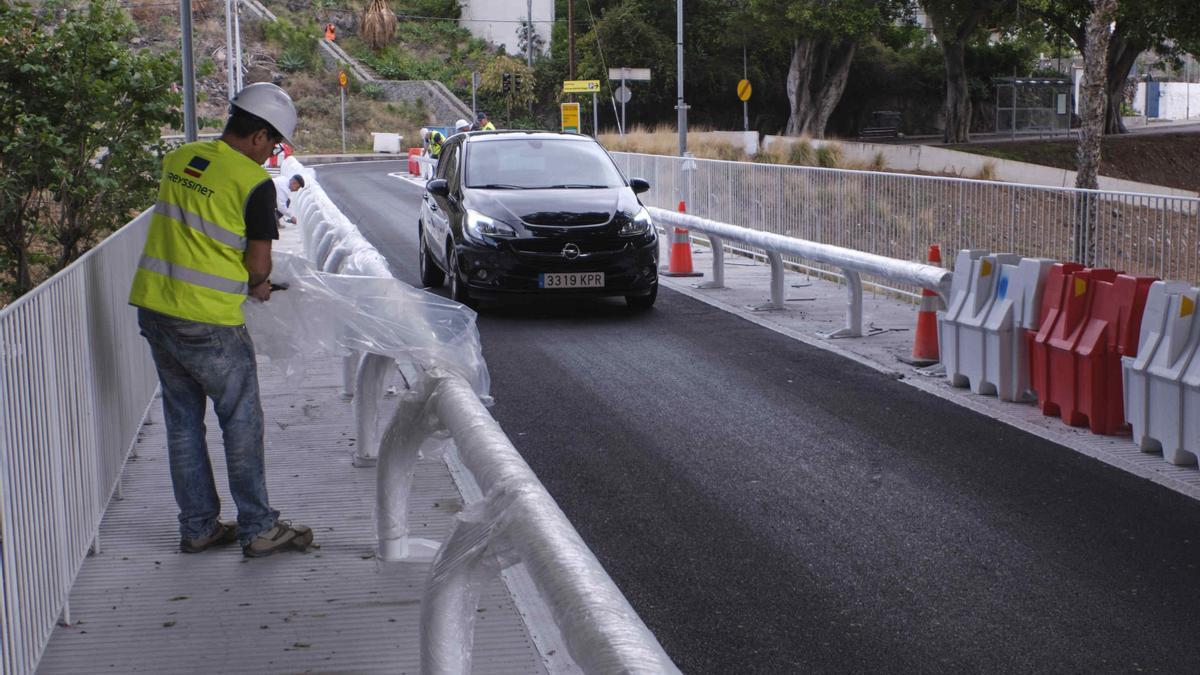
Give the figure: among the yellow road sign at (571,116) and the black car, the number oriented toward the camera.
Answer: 2

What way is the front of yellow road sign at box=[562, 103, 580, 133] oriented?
toward the camera

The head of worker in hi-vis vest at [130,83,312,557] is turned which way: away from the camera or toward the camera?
away from the camera

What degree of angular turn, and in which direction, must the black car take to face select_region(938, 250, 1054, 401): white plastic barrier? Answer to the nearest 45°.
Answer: approximately 45° to its left

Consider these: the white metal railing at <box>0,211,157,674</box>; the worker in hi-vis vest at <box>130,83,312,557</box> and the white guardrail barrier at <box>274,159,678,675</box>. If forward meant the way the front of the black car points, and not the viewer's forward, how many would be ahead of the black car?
3

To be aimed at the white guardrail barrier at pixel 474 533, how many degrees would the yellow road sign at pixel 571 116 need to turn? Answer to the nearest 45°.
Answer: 0° — it already faces it

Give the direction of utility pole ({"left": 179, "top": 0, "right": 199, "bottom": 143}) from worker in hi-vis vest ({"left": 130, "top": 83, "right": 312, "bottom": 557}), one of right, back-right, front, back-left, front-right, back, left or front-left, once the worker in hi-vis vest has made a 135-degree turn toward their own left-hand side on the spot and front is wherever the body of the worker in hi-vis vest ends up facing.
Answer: right

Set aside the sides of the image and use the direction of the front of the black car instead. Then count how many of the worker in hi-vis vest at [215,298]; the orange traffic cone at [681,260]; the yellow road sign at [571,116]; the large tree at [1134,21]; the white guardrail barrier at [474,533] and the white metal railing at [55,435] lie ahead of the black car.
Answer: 3

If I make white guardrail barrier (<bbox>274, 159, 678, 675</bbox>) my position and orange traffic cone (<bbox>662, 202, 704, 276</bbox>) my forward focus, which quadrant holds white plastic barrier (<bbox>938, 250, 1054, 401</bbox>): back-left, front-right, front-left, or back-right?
front-right

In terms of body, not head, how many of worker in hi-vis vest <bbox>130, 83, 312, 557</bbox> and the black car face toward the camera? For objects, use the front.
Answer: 1

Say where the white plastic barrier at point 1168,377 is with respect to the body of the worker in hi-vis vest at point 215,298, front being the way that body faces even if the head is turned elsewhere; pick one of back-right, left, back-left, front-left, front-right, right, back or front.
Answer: front-right

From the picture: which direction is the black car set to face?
toward the camera

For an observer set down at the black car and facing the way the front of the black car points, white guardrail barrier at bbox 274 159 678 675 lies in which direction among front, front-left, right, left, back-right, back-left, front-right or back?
front

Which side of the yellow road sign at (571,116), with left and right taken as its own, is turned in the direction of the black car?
front

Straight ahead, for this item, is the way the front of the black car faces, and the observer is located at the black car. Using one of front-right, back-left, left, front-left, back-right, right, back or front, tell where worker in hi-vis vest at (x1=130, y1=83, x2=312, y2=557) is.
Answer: front

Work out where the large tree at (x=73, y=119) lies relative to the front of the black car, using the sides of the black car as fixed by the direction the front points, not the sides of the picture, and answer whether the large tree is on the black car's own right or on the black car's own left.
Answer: on the black car's own right

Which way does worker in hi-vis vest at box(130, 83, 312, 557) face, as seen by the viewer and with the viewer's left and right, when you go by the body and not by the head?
facing away from the viewer and to the right of the viewer

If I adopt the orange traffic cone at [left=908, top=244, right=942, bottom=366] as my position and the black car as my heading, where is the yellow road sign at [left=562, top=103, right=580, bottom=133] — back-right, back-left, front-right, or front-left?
front-right
